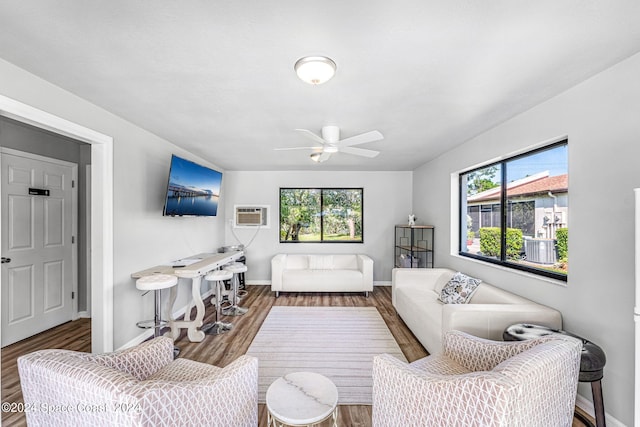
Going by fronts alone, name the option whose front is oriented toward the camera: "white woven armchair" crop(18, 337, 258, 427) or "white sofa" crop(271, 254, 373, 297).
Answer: the white sofa

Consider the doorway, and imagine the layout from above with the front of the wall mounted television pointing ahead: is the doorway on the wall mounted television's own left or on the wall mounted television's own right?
on the wall mounted television's own right

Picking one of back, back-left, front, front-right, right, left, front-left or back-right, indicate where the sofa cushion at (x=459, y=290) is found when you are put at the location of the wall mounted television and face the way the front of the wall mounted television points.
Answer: front

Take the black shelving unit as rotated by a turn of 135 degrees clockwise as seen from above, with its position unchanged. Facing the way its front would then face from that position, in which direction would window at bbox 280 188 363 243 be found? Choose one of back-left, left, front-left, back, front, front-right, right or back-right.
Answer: left

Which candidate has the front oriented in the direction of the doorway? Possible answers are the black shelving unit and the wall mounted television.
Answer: the black shelving unit

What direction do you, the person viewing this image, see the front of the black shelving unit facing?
facing the viewer and to the left of the viewer

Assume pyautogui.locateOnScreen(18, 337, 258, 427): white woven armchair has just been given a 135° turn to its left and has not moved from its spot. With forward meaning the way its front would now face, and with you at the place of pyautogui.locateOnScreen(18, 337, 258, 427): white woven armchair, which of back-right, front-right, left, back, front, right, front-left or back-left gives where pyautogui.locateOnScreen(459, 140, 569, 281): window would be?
back

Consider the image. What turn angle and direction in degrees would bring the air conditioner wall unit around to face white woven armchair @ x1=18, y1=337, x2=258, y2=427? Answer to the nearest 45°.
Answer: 0° — it already faces it

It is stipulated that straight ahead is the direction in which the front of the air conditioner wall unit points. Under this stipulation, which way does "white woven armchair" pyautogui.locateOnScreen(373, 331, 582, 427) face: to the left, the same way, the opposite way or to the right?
the opposite way

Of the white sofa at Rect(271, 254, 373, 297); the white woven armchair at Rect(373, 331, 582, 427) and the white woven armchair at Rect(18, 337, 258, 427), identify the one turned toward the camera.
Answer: the white sofa

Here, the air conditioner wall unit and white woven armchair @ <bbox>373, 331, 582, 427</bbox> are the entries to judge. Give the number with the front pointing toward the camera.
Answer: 1

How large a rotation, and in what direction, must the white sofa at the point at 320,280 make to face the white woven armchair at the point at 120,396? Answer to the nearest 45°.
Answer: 0° — it already faces it

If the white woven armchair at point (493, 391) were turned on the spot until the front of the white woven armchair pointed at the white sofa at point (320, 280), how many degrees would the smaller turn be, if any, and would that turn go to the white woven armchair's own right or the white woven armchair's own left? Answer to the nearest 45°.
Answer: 0° — it already faces it

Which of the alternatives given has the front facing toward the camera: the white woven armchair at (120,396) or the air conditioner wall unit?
the air conditioner wall unit

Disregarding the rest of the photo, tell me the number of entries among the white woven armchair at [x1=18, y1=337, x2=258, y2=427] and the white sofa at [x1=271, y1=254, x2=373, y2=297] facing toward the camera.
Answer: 1

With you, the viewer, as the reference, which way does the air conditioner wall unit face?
facing the viewer

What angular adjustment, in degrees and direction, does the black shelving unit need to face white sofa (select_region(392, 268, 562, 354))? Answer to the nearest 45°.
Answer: approximately 45° to its left

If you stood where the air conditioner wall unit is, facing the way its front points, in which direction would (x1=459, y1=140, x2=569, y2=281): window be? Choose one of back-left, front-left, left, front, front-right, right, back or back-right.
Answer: front-left

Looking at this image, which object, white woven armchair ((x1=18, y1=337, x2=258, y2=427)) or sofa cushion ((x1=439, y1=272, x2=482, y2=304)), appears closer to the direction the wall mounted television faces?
the sofa cushion

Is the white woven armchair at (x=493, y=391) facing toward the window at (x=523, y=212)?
no
